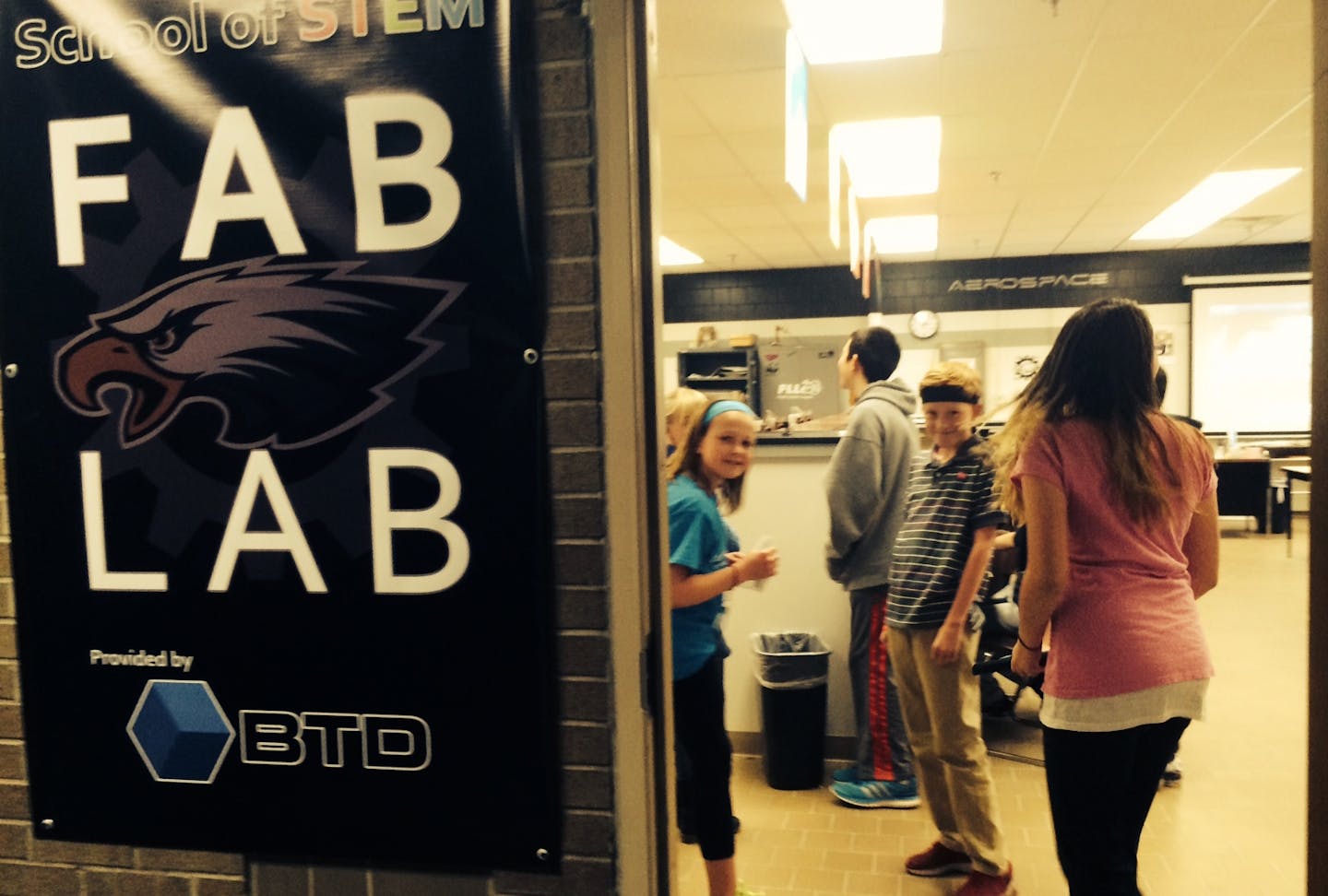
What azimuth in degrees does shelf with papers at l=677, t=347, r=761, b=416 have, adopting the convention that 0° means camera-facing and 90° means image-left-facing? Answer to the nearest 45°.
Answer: approximately 0°

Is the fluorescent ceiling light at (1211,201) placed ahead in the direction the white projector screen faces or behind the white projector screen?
ahead

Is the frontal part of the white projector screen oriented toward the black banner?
yes

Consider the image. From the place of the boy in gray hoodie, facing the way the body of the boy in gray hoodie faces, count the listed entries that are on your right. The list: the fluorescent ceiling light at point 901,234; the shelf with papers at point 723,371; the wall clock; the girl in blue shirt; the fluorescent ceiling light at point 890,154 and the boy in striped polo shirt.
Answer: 4

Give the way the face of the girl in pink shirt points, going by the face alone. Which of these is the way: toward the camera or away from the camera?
away from the camera

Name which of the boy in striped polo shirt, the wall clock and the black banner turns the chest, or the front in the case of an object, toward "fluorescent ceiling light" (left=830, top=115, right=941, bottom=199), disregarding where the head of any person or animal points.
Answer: the wall clock

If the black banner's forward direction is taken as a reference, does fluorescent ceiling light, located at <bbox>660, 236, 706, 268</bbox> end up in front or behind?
behind

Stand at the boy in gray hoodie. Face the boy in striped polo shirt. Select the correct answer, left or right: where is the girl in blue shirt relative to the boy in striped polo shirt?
right

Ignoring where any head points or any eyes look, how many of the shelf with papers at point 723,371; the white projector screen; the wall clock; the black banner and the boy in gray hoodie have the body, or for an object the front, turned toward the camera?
4

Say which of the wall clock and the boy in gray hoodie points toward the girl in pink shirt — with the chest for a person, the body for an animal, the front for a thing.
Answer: the wall clock

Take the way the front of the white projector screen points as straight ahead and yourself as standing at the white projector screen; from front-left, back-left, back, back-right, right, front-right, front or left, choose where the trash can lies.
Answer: front

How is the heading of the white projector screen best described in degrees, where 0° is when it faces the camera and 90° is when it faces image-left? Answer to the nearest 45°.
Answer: approximately 0°

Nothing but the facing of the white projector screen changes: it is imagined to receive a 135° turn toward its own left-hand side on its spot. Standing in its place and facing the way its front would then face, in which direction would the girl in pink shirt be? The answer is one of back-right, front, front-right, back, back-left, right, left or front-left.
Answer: back-right

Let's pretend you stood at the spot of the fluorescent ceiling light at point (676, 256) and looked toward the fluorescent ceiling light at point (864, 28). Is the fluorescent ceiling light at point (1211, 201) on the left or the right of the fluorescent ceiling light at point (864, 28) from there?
left

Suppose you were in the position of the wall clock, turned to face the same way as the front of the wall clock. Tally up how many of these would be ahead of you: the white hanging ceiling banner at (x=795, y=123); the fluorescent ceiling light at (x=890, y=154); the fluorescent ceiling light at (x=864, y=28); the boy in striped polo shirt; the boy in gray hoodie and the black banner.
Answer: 6

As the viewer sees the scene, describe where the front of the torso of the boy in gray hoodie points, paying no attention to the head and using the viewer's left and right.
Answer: facing to the left of the viewer
